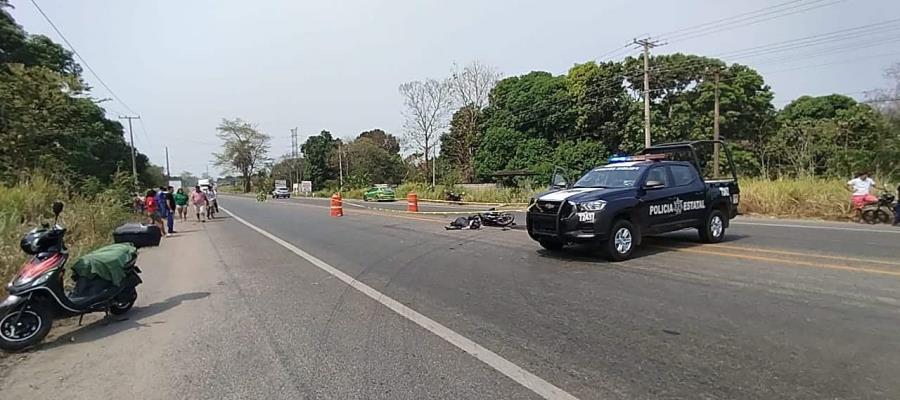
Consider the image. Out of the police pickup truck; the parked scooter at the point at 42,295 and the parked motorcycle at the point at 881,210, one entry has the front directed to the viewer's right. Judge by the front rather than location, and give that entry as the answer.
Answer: the parked motorcycle at the point at 881,210

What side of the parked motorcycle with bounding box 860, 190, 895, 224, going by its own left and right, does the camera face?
right

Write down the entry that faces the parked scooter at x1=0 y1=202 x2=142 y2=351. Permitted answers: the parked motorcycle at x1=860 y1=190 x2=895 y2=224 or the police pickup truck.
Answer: the police pickup truck

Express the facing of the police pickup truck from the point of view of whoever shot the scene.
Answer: facing the viewer and to the left of the viewer

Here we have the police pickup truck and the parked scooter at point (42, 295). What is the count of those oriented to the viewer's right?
0

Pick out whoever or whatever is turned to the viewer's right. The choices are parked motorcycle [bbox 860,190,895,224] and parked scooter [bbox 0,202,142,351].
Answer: parked motorcycle [bbox 860,190,895,224]

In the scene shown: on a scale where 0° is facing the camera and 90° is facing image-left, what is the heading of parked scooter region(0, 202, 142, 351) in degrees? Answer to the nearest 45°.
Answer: approximately 45°

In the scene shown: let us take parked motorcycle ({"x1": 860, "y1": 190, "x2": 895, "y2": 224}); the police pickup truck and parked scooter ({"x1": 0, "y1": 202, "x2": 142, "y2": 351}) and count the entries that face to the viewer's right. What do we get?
1

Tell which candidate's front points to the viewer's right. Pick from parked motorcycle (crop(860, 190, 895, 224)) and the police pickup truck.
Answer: the parked motorcycle

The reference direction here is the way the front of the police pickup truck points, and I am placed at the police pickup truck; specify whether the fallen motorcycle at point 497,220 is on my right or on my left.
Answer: on my right

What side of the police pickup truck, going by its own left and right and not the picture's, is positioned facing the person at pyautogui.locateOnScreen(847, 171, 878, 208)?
back

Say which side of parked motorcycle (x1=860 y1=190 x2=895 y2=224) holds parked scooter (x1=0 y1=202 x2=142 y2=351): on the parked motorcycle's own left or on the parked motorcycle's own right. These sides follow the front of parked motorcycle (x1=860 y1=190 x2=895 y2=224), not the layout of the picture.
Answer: on the parked motorcycle's own right
